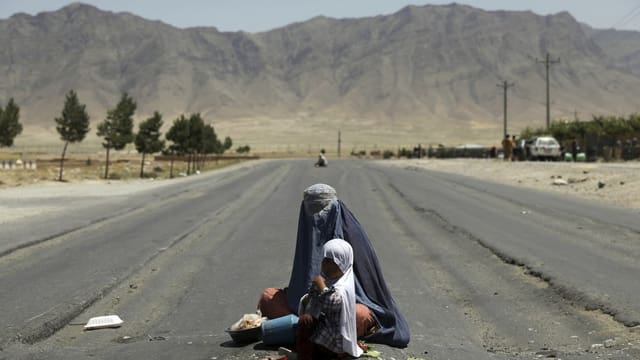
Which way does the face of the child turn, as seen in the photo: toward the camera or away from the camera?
toward the camera

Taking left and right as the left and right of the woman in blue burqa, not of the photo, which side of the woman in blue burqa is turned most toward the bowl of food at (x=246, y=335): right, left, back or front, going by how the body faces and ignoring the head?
right

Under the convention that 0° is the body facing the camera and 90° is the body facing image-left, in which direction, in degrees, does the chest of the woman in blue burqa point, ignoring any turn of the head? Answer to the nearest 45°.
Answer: approximately 0°

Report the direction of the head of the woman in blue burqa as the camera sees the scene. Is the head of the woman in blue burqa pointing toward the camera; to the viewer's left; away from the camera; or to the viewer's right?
toward the camera
